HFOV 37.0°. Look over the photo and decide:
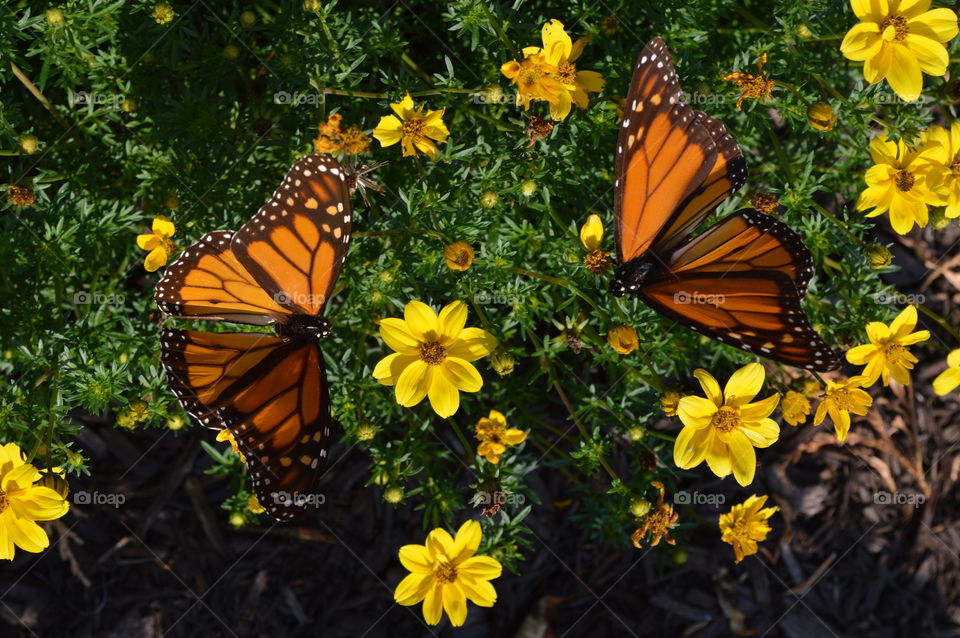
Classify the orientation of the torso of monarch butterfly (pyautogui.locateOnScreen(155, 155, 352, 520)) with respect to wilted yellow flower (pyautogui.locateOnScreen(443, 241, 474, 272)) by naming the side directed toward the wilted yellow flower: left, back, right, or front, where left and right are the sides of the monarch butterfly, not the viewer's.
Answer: front

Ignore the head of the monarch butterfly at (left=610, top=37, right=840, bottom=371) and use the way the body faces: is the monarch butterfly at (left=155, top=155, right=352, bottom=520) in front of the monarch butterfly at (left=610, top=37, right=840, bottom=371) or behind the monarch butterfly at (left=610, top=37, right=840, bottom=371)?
in front

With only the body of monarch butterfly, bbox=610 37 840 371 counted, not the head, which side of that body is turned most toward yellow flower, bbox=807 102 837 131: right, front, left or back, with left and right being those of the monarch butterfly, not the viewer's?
back

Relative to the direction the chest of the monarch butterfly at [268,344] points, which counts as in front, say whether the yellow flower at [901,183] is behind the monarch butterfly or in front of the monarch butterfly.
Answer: in front

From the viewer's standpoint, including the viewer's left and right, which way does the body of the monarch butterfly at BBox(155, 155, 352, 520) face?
facing to the right of the viewer

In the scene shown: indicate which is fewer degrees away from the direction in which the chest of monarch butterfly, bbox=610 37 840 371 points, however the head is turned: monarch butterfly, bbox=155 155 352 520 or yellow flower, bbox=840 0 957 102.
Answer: the monarch butterfly

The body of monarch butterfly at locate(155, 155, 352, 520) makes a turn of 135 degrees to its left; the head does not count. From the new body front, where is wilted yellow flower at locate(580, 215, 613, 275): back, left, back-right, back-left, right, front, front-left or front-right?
back-right

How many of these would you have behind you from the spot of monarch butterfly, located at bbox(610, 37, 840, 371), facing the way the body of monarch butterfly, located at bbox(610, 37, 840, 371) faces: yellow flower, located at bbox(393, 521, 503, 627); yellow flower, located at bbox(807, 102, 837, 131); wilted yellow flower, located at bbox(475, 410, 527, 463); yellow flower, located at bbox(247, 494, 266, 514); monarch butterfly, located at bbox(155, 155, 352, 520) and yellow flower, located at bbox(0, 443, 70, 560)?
1

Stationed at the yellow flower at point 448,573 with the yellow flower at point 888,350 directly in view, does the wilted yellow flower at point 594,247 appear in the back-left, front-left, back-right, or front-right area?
front-left

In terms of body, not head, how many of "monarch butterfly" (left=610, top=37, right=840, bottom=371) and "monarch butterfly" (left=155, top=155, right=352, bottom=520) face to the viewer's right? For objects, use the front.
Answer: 1
